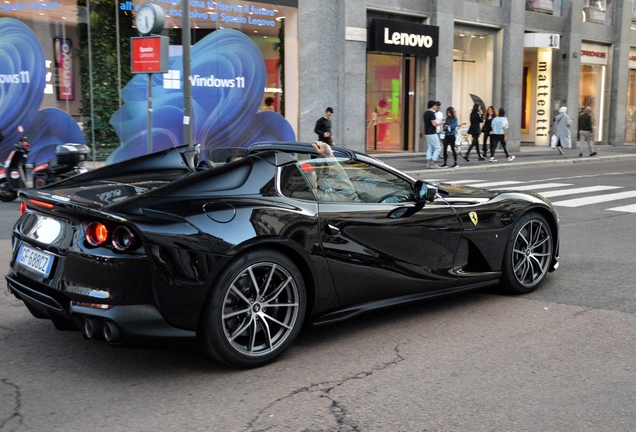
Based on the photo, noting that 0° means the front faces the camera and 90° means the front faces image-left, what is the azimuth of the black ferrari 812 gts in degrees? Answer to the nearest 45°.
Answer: approximately 225°

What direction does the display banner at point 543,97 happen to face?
toward the camera

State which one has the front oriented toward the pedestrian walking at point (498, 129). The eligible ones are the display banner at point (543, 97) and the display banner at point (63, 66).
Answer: the display banner at point (543, 97)

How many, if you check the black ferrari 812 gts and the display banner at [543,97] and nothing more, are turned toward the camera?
1

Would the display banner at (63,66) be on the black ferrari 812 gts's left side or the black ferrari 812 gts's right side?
on its left

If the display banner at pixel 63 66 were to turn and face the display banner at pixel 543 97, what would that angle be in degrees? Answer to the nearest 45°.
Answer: approximately 135° to its left

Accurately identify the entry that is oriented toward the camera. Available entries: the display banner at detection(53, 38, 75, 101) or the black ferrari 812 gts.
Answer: the display banner

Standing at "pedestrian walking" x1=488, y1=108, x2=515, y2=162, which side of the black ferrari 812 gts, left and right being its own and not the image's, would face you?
front

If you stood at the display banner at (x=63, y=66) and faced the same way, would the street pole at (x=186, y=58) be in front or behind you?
in front

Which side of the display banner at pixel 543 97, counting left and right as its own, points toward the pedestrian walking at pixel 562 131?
front

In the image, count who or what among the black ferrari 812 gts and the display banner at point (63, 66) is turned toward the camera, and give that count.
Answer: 1

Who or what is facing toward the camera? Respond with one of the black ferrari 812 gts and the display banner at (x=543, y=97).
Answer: the display banner

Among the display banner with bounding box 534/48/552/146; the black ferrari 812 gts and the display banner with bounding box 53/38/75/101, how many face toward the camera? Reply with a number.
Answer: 2

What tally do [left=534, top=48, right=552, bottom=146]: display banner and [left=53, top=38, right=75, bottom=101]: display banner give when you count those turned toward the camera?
2

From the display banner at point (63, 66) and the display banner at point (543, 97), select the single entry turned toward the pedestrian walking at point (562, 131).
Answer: the display banner at point (543, 97)

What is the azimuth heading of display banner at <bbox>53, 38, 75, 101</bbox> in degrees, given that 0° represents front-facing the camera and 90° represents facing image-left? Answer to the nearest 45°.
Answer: approximately 0°
